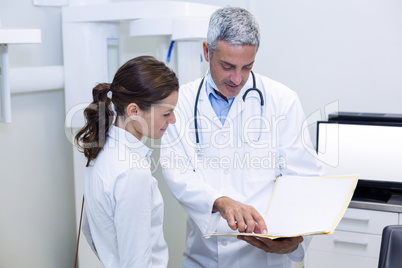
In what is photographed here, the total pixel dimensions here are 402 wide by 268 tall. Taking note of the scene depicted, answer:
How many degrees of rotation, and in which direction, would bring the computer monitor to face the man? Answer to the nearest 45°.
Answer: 0° — it already faces them

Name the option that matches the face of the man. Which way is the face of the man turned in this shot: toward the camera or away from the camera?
toward the camera

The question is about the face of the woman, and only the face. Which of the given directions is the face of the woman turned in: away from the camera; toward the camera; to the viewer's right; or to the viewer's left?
to the viewer's right

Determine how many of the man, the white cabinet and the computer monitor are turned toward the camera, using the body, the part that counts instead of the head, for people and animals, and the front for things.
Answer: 3

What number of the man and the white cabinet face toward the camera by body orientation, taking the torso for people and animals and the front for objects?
2

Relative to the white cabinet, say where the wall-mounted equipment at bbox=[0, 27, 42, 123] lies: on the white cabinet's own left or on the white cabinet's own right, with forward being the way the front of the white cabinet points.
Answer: on the white cabinet's own right

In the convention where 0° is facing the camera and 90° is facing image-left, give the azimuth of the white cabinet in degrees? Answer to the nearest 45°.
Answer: approximately 0°

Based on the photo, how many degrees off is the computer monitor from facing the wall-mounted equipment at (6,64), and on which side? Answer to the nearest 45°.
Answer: approximately 45° to its right

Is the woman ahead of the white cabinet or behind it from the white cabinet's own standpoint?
ahead

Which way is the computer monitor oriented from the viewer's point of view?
toward the camera

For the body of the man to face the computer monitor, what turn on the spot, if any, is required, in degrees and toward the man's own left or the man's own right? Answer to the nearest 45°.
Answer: approximately 135° to the man's own left

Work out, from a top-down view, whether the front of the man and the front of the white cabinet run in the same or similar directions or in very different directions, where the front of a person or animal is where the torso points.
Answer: same or similar directions

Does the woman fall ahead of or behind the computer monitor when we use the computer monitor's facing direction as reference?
ahead

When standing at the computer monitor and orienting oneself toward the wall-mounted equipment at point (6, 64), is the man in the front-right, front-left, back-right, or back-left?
front-left
